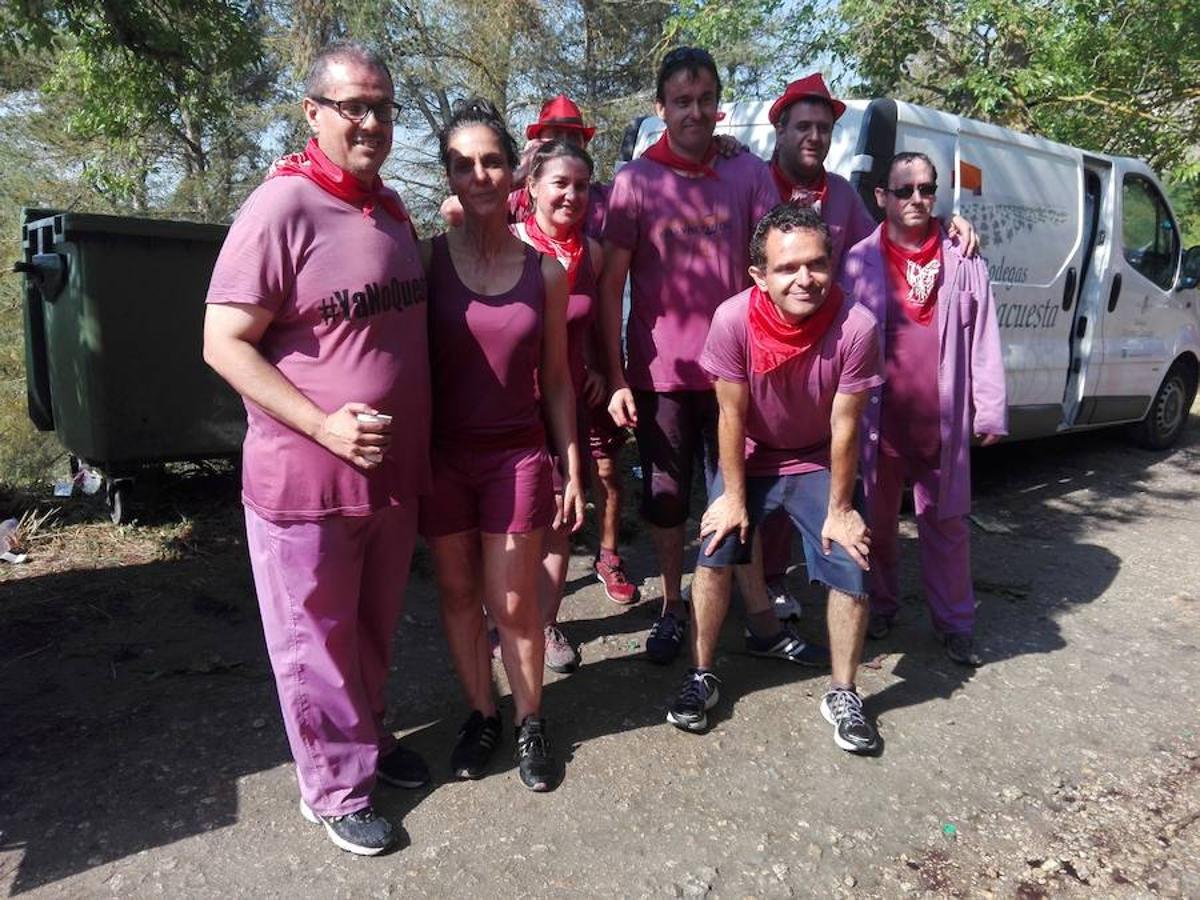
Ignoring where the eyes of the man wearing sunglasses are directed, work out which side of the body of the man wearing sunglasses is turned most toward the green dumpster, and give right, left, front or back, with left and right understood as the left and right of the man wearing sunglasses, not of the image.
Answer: right

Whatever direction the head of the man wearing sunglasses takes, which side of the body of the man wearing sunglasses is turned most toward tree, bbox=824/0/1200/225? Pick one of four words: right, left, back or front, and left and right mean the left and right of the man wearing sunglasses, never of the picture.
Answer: back

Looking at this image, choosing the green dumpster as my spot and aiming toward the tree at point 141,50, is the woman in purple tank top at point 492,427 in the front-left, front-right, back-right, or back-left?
back-right

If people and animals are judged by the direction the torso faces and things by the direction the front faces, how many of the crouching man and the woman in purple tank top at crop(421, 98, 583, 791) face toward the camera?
2

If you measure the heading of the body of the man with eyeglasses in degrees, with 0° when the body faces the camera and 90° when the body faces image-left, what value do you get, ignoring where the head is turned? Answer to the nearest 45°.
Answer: approximately 315°

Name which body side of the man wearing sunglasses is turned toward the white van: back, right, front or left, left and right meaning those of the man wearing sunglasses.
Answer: back

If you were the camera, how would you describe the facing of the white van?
facing away from the viewer and to the right of the viewer
